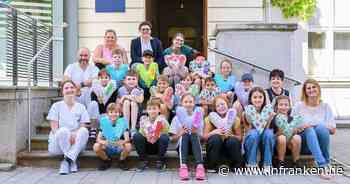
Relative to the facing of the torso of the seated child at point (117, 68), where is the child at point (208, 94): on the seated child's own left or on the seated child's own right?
on the seated child's own left

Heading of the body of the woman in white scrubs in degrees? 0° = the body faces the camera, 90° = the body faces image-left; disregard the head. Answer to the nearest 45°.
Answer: approximately 0°

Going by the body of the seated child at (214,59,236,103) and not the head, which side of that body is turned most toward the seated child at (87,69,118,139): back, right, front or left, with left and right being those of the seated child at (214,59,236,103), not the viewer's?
right

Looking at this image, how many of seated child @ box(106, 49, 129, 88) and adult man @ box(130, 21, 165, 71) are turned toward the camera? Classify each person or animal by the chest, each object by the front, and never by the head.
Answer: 2

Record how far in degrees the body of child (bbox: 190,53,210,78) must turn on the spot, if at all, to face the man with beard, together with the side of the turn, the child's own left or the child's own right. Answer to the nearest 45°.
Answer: approximately 90° to the child's own right

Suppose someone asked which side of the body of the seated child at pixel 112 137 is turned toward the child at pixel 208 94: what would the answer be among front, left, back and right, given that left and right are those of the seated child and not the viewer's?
left
